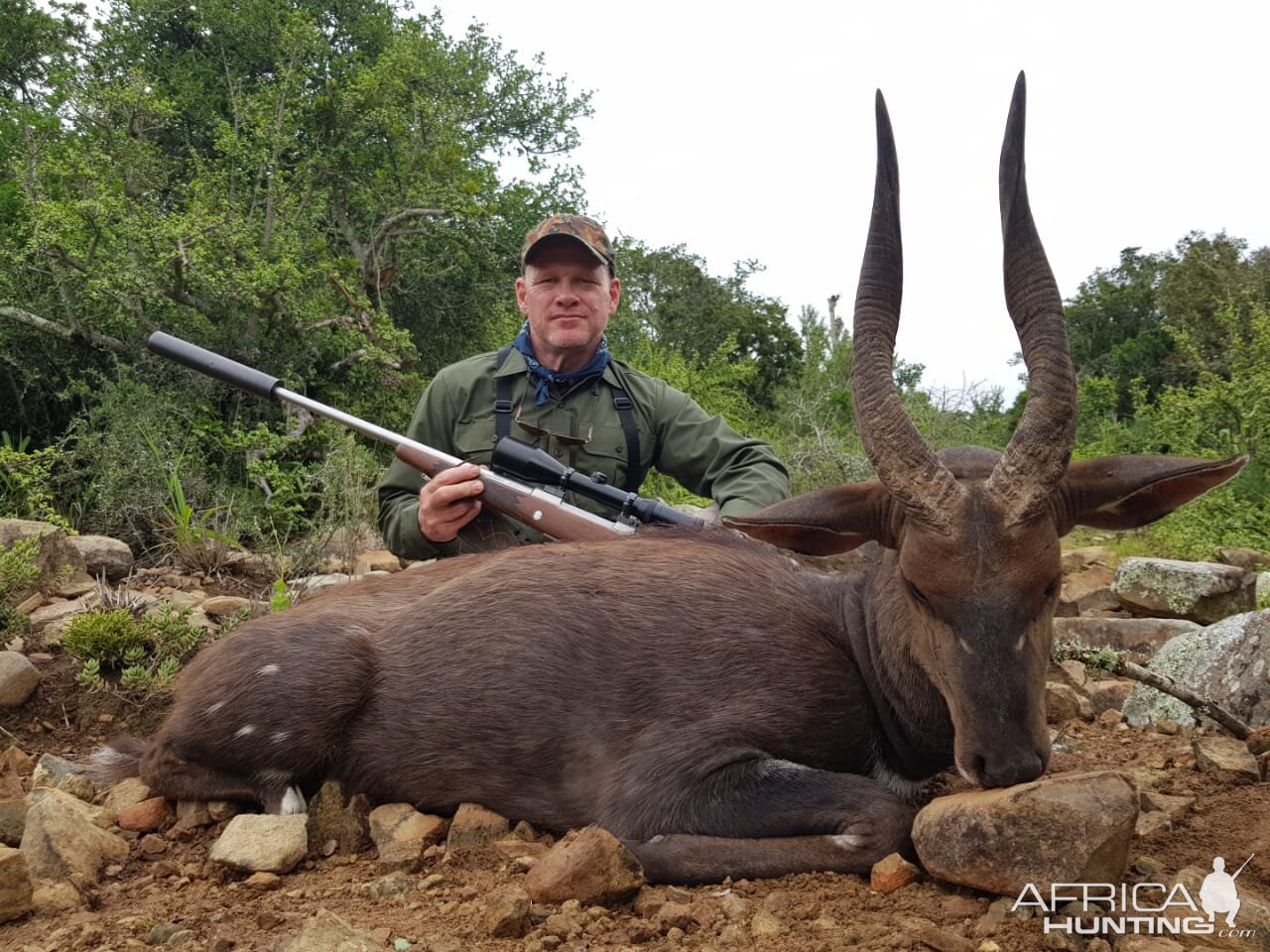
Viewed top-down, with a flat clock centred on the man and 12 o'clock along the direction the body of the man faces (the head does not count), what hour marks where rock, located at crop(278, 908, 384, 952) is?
The rock is roughly at 12 o'clock from the man.

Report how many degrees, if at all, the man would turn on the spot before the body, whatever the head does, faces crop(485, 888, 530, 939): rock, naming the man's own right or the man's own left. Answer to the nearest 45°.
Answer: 0° — they already face it

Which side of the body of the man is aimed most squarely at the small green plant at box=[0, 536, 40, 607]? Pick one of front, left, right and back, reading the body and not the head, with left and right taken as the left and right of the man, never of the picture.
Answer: right

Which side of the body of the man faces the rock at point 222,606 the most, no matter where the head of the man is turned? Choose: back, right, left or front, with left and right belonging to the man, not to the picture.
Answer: right

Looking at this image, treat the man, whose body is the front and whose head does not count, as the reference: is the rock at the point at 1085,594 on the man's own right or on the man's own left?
on the man's own left

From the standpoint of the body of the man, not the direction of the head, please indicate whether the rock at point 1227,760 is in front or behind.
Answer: in front

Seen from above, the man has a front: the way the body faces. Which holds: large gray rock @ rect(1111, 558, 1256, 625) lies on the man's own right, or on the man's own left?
on the man's own left

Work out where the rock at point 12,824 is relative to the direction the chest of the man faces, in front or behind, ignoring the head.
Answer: in front

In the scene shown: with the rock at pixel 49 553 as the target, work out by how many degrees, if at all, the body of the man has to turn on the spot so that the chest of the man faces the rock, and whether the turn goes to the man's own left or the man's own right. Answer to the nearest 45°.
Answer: approximately 90° to the man's own right

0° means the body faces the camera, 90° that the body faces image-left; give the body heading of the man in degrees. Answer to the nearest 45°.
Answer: approximately 0°
